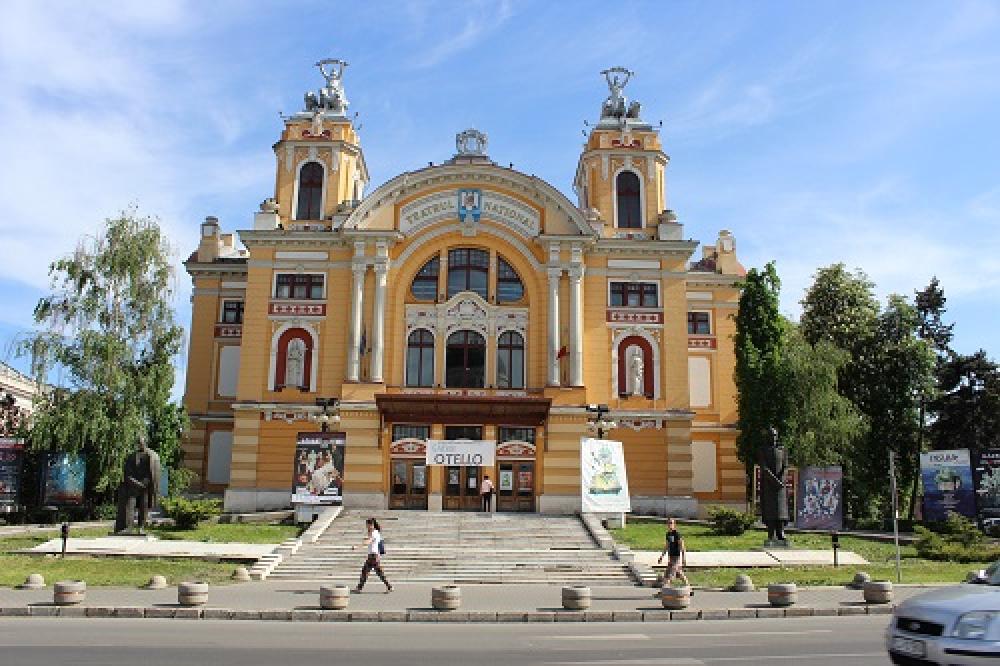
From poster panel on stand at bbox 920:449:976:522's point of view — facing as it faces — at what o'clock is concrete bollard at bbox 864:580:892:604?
The concrete bollard is roughly at 12 o'clock from the poster panel on stand.

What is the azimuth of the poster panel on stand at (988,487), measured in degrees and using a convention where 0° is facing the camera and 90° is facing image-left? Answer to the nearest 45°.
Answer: approximately 0°

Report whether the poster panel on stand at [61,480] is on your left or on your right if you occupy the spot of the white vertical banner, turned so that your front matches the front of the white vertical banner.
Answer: on your right

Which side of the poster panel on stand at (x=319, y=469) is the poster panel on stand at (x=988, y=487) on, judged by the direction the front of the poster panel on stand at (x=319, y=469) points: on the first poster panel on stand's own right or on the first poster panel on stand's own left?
on the first poster panel on stand's own left

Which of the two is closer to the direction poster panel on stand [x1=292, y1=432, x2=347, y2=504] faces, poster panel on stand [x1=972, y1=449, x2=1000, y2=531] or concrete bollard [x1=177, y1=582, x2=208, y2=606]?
the concrete bollard

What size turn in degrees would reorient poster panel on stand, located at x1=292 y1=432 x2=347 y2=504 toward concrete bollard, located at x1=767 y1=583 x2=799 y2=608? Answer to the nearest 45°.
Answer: approximately 45° to its left

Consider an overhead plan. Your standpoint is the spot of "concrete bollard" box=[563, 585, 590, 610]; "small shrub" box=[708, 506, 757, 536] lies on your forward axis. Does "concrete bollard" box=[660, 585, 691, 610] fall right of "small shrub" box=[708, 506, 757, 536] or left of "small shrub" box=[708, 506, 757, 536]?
right

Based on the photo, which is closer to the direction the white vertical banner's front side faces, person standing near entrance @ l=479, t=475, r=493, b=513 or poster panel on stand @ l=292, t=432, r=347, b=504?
the poster panel on stand
